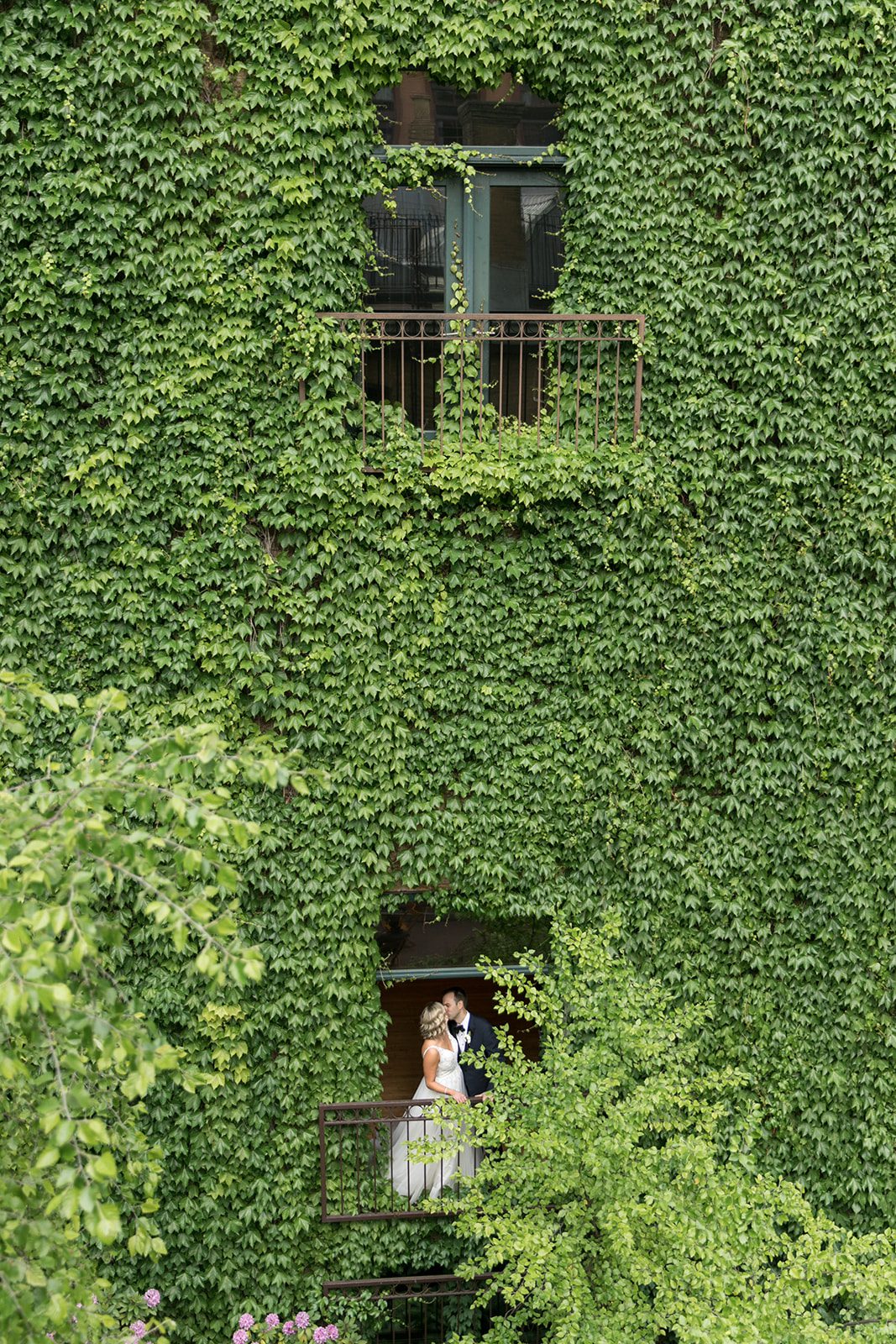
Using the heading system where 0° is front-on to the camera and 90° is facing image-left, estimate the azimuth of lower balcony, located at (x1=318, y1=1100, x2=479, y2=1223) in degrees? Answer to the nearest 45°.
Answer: approximately 0°

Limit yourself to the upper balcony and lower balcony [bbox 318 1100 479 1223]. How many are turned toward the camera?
2

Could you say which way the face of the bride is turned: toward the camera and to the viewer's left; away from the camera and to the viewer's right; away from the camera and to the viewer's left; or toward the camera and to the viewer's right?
away from the camera and to the viewer's right
